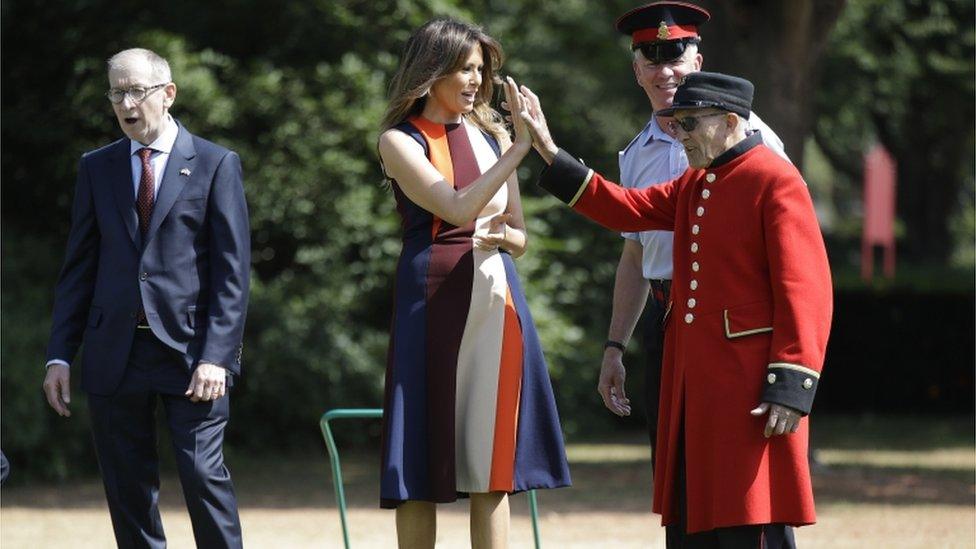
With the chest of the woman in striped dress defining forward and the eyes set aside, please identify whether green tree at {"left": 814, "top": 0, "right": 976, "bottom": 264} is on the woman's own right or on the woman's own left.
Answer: on the woman's own left

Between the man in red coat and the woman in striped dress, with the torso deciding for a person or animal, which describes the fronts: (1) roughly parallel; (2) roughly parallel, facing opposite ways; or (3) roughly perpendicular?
roughly perpendicular

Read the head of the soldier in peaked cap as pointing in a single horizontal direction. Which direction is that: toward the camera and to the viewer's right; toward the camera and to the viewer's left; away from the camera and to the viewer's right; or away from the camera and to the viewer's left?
toward the camera and to the viewer's left

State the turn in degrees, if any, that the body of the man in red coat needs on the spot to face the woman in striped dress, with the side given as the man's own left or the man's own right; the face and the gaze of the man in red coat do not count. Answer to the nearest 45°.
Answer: approximately 45° to the man's own right

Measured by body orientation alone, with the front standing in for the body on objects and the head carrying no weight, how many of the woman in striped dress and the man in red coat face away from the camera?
0

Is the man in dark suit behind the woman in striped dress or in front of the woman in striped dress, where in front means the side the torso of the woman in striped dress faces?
behind

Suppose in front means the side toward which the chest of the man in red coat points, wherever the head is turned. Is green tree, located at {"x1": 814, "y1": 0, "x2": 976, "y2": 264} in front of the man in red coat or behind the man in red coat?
behind
